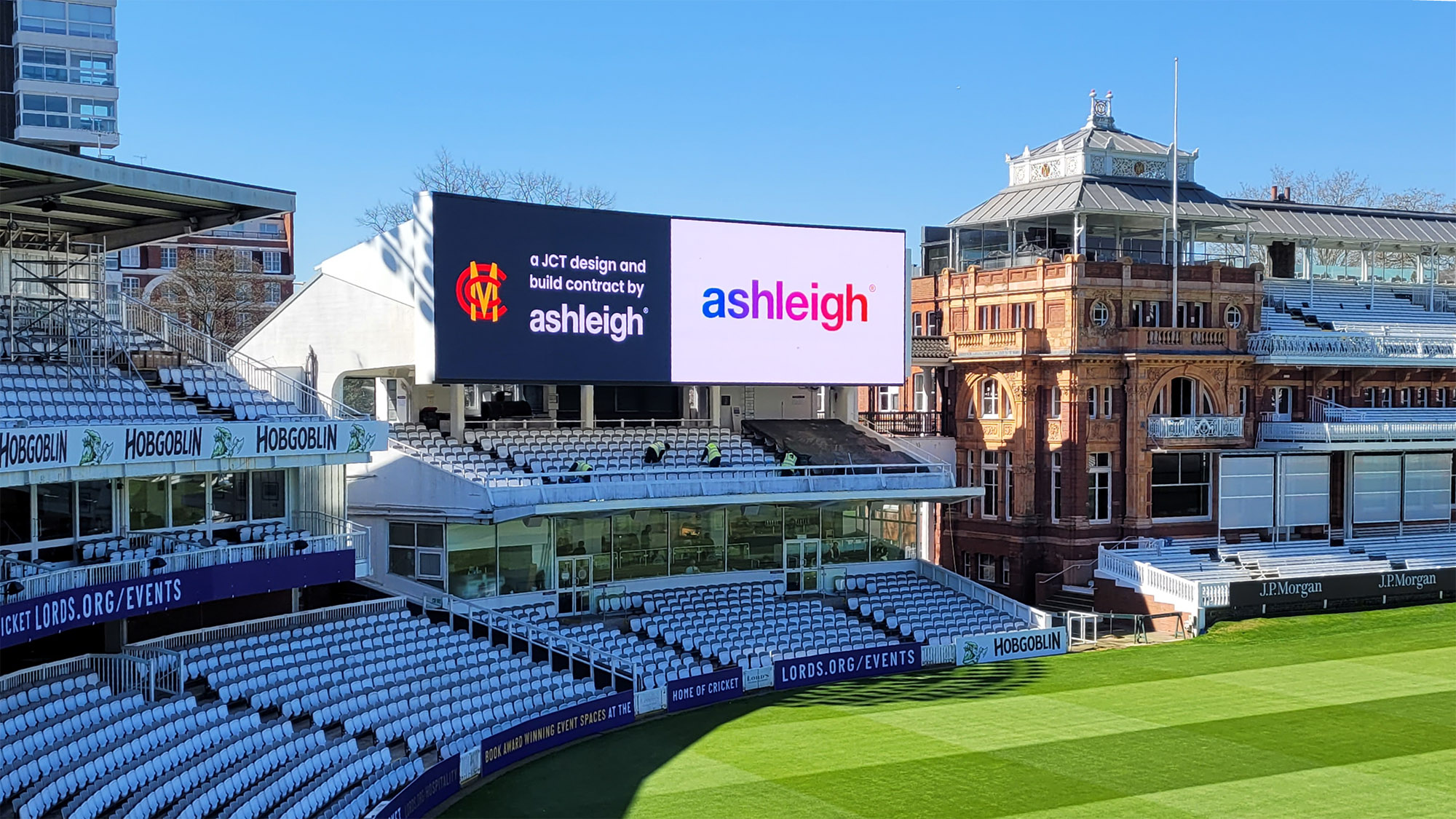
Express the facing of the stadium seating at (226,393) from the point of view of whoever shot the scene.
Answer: facing the viewer and to the right of the viewer

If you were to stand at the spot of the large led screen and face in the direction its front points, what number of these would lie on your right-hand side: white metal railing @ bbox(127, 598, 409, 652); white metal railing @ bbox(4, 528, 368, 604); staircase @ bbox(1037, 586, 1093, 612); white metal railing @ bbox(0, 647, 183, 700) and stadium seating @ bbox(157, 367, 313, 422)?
4

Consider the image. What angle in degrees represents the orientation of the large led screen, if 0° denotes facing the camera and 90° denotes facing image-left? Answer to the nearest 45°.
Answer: approximately 315°

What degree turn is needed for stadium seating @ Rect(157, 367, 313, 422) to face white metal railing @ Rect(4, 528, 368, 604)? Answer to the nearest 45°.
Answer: approximately 45° to its right

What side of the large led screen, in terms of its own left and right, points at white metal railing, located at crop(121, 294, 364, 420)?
right

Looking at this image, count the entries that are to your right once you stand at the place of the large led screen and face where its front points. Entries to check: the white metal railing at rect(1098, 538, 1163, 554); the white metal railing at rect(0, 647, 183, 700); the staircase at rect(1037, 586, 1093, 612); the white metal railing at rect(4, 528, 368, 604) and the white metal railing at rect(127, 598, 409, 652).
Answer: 3

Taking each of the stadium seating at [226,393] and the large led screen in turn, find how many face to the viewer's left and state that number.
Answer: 0

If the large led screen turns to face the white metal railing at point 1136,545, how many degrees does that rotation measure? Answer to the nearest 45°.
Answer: approximately 45° to its left

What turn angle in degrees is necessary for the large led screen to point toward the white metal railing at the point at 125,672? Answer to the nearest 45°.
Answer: approximately 90° to its right

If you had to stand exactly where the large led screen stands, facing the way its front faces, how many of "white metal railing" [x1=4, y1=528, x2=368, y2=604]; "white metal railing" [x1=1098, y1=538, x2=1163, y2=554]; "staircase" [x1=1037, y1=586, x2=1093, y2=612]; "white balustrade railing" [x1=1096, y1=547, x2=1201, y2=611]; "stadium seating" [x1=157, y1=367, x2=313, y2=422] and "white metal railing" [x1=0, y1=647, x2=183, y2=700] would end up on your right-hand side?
3

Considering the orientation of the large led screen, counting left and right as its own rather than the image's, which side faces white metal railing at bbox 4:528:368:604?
right

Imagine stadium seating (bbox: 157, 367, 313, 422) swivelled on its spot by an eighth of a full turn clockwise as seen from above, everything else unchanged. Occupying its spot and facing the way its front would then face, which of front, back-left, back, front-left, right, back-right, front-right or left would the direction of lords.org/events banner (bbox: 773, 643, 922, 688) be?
left

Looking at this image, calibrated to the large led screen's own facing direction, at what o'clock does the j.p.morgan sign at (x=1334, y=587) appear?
The j.p.morgan sign is roughly at 10 o'clock from the large led screen.
